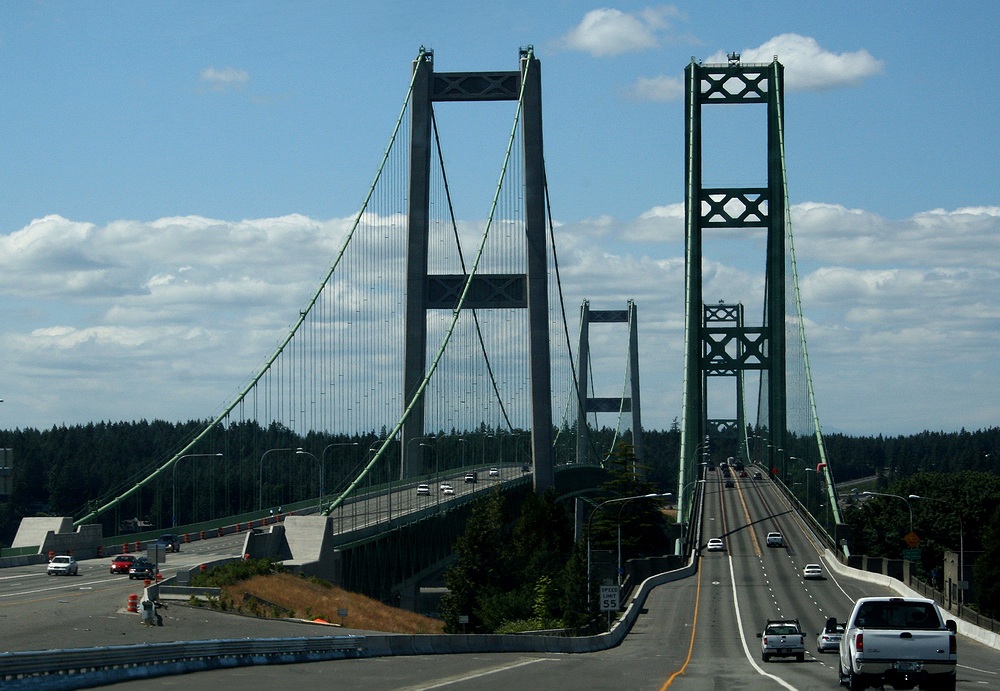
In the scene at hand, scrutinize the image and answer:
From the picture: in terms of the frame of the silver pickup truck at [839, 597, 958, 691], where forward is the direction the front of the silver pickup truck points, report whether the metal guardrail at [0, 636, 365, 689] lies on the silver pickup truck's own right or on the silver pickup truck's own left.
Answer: on the silver pickup truck's own left

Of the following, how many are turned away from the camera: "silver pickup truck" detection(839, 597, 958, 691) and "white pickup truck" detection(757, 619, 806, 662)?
2

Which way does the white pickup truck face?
away from the camera

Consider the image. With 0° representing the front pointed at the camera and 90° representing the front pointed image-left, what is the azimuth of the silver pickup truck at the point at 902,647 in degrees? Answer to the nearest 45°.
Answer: approximately 180°
